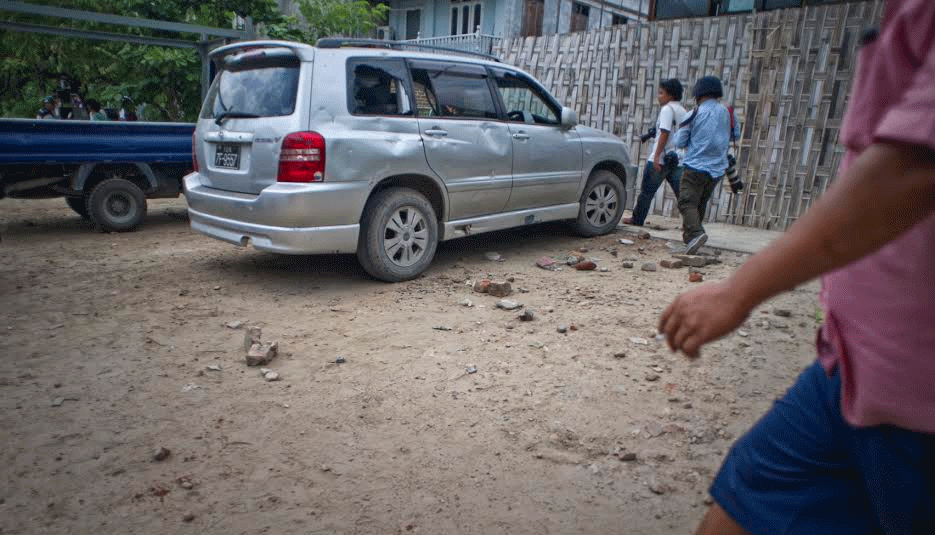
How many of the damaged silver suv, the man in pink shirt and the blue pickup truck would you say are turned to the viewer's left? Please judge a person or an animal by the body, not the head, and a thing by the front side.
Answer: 2

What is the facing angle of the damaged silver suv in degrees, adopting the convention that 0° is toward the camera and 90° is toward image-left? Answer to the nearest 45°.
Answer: approximately 225°

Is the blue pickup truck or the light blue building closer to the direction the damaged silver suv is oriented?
the light blue building

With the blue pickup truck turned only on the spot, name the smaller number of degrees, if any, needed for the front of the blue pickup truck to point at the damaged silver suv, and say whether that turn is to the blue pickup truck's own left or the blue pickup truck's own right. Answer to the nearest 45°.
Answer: approximately 135° to the blue pickup truck's own left

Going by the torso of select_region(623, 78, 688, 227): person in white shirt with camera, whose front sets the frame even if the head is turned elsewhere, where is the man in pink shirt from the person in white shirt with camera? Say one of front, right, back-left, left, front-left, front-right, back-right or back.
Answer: left

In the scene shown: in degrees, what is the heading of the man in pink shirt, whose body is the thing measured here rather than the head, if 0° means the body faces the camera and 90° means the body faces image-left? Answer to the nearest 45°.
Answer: approximately 90°

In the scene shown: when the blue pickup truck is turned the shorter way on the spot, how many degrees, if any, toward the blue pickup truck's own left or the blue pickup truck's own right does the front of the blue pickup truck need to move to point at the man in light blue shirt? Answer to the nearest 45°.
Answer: approximately 135° to the blue pickup truck's own left

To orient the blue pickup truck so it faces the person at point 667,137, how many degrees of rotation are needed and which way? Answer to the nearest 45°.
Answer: approximately 135° to its left

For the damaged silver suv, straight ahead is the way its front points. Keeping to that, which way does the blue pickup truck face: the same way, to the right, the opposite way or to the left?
the opposite way

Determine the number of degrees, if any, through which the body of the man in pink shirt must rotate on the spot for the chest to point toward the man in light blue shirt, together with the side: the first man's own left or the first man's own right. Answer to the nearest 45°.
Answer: approximately 90° to the first man's own right

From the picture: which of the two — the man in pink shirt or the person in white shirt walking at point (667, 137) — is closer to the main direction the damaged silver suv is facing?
the person in white shirt walking

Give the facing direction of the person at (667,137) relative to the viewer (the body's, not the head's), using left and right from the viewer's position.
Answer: facing to the left of the viewer

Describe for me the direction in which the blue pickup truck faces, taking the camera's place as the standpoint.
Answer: facing to the left of the viewer

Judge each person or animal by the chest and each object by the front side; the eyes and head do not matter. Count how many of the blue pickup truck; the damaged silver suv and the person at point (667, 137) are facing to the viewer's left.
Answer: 2

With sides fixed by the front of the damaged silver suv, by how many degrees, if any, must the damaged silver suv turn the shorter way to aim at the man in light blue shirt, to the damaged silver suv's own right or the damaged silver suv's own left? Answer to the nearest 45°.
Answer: approximately 45° to the damaged silver suv's own right
